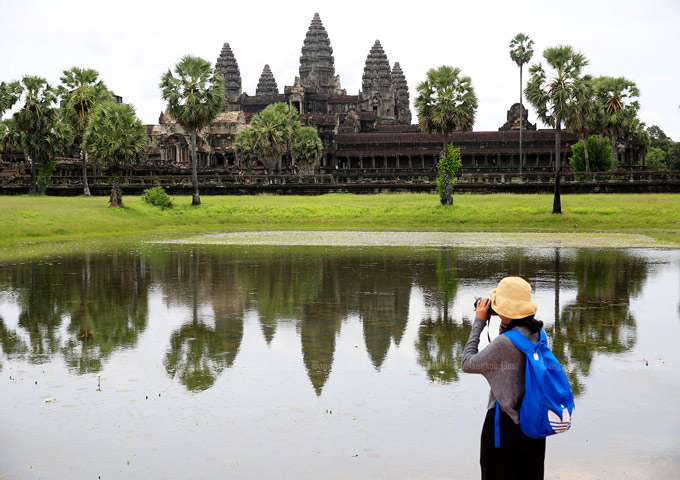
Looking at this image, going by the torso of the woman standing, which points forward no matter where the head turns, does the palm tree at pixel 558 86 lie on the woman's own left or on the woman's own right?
on the woman's own right

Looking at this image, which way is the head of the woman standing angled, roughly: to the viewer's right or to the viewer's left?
to the viewer's left

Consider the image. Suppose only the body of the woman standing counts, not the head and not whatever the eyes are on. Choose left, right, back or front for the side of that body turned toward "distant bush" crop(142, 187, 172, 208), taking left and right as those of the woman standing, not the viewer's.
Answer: front

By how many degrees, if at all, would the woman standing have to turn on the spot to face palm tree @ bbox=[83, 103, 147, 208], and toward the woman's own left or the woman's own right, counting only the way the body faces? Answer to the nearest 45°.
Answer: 0° — they already face it

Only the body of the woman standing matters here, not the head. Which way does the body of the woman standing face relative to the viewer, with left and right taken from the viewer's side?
facing away from the viewer and to the left of the viewer
